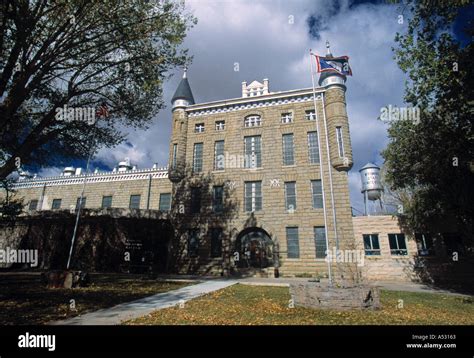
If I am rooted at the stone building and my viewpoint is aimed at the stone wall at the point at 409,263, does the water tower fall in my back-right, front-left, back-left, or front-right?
front-left

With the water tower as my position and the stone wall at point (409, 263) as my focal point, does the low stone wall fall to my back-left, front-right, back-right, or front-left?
front-right

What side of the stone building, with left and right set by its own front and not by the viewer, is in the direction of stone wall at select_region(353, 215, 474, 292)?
left

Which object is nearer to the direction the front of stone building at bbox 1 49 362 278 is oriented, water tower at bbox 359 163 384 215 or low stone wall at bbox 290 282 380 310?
the low stone wall

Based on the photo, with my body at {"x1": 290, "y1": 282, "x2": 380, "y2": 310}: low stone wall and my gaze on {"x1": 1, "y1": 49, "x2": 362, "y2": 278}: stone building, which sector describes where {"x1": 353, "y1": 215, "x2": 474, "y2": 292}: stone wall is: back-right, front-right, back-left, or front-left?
front-right

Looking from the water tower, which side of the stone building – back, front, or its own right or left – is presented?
back

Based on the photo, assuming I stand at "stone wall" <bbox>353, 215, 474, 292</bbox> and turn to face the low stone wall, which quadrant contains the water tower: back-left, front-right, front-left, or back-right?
back-right

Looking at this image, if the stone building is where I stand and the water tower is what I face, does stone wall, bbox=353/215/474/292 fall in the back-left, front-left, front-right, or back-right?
front-right

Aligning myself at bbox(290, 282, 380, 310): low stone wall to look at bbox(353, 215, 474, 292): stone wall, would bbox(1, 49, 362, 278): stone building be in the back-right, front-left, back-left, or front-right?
front-left

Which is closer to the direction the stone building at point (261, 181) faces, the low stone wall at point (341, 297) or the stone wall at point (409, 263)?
the low stone wall

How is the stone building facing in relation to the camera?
toward the camera

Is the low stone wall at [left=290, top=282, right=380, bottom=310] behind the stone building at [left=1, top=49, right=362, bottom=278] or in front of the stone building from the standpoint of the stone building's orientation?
in front
